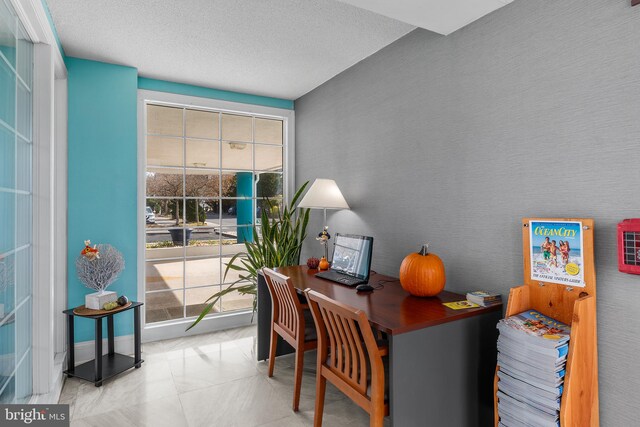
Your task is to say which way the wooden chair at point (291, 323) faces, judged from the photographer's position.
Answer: facing away from the viewer and to the right of the viewer

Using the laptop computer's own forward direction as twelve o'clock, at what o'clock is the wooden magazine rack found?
The wooden magazine rack is roughly at 9 o'clock from the laptop computer.

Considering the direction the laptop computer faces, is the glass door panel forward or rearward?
forward

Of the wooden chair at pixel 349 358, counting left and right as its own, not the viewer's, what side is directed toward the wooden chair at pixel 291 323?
left

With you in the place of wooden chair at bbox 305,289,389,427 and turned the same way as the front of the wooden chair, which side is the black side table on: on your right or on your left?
on your left

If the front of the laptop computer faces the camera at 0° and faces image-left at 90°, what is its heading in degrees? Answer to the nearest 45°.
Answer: approximately 45°

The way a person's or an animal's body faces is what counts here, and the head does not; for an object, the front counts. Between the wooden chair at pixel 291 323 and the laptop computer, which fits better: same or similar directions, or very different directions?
very different directions

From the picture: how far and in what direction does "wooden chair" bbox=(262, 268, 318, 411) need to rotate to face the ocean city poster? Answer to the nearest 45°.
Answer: approximately 90° to its right

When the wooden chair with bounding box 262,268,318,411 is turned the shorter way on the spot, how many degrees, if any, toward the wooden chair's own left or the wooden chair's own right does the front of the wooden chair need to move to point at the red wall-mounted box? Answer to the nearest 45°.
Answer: approximately 90° to the wooden chair's own right

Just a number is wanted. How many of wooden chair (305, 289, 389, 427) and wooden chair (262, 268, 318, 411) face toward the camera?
0

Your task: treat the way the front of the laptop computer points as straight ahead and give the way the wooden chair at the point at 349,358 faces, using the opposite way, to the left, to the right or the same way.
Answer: the opposite way

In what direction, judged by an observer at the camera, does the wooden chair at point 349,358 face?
facing away from the viewer and to the right of the viewer

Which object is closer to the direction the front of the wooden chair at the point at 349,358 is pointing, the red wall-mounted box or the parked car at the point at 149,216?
the red wall-mounted box

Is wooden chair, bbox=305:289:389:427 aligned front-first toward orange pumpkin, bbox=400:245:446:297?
yes

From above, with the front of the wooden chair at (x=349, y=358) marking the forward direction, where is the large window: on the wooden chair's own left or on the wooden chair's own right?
on the wooden chair's own left

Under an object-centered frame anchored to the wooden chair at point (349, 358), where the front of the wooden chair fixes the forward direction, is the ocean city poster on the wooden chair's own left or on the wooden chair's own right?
on the wooden chair's own right

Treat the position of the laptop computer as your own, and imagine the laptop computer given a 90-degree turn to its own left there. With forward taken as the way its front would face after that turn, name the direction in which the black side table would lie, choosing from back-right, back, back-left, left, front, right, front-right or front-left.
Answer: back-right

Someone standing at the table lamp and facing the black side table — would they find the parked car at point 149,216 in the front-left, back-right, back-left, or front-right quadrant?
front-right

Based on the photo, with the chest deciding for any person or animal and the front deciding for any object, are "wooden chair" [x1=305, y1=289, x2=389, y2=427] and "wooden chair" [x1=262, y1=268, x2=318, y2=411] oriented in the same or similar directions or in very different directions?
same or similar directions
